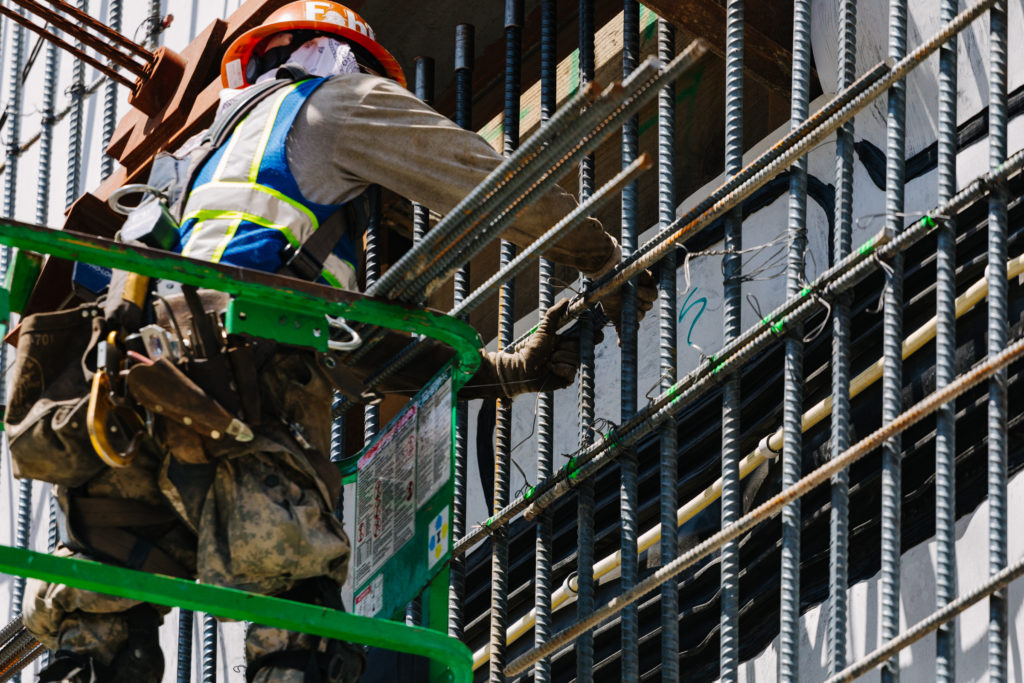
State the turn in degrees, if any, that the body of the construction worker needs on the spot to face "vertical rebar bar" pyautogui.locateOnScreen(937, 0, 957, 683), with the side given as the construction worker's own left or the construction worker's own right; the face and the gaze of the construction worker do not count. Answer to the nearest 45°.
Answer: approximately 45° to the construction worker's own right

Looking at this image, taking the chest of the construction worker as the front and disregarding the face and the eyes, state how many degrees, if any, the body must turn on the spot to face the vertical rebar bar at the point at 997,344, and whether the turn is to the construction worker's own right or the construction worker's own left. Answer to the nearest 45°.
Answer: approximately 45° to the construction worker's own right

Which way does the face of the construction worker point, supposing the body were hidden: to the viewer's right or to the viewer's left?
to the viewer's right

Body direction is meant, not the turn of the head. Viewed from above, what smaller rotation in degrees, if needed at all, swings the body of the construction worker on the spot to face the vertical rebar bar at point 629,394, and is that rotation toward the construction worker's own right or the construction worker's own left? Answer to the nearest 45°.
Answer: approximately 45° to the construction worker's own right

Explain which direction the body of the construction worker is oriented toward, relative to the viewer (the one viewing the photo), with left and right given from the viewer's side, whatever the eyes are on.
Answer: facing away from the viewer and to the right of the viewer

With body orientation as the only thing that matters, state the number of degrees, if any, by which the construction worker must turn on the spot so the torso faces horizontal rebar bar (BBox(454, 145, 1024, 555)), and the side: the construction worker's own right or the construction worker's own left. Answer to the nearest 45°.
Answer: approximately 45° to the construction worker's own right
